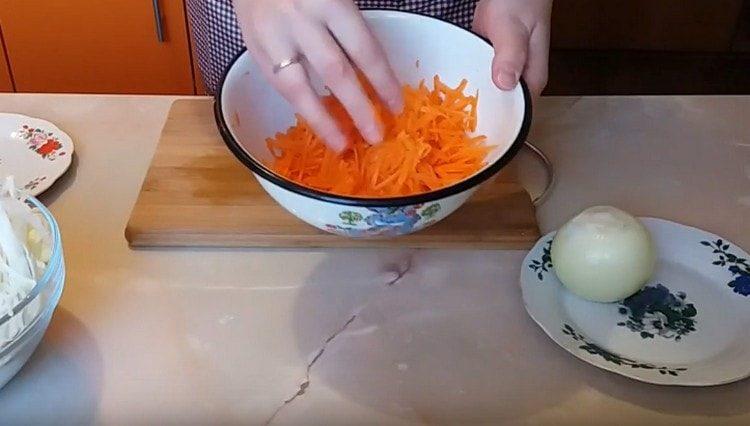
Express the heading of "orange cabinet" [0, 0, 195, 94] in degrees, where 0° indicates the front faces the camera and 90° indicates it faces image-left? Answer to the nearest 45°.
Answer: approximately 0°

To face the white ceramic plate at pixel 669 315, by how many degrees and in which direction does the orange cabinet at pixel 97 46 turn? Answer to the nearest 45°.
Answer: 0° — it already faces it

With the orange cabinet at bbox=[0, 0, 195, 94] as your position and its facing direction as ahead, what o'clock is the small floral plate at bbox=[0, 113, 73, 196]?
The small floral plate is roughly at 12 o'clock from the orange cabinet.

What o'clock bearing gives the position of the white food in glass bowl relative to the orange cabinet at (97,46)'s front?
The white food in glass bowl is roughly at 12 o'clock from the orange cabinet.
